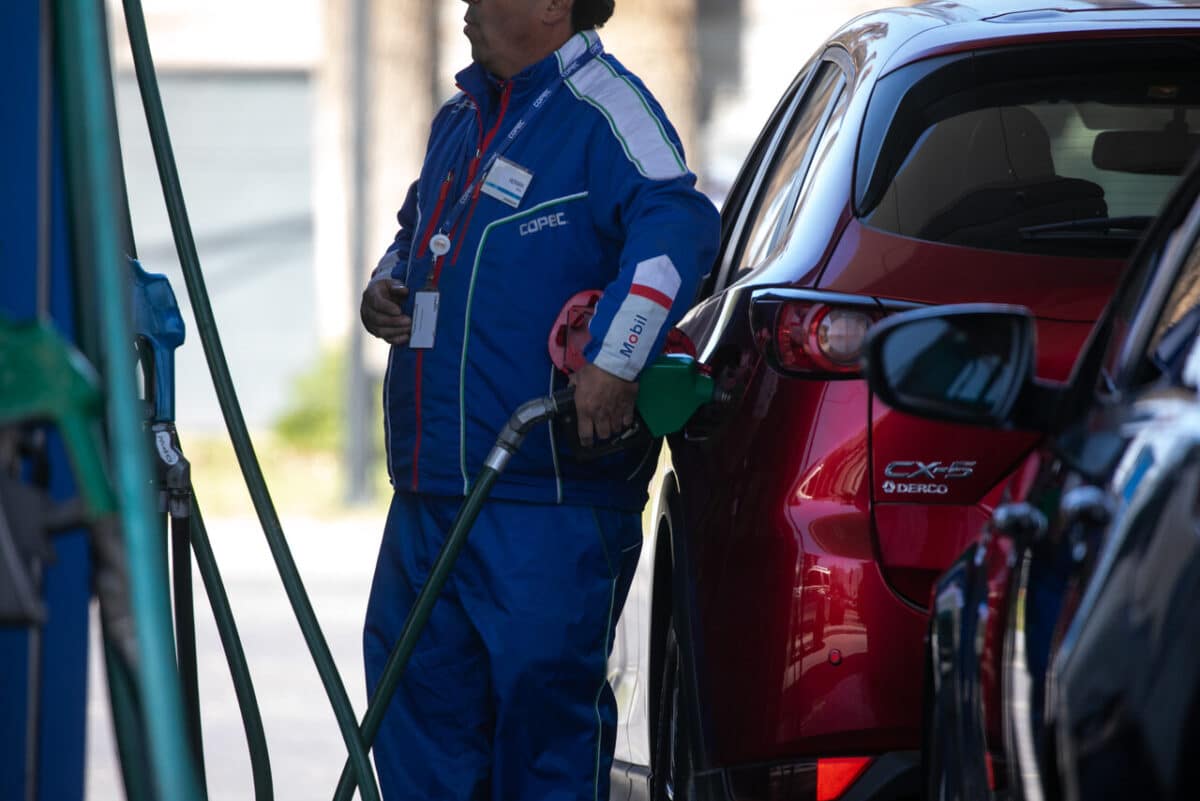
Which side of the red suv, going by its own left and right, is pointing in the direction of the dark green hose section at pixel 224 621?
left

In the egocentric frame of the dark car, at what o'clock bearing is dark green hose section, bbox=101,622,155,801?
The dark green hose section is roughly at 8 o'clock from the dark car.

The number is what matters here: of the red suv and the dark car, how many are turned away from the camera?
2

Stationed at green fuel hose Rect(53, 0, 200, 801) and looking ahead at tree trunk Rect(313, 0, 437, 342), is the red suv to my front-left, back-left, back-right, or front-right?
front-right

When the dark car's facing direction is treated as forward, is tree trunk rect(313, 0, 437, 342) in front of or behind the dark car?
in front

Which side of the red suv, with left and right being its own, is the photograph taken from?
back

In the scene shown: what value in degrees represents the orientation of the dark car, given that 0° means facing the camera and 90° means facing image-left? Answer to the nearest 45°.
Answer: approximately 180°

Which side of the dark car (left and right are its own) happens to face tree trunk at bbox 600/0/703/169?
front
